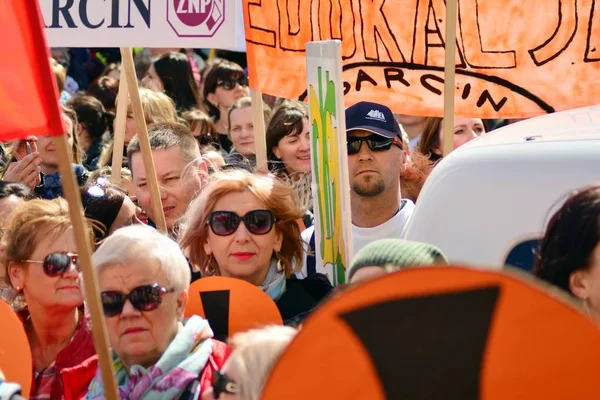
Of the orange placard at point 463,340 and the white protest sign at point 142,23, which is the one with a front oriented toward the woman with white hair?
the white protest sign

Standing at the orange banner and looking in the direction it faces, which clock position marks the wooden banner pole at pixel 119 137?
The wooden banner pole is roughly at 3 o'clock from the orange banner.

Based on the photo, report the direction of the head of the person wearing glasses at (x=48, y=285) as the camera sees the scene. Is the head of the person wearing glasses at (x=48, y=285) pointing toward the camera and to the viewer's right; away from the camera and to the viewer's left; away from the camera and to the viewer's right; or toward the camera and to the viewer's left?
toward the camera and to the viewer's right

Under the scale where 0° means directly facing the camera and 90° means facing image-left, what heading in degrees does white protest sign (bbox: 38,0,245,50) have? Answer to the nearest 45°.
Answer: approximately 0°

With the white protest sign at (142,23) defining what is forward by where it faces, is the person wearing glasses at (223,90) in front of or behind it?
behind

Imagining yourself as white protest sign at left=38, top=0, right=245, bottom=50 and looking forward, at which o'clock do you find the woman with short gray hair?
The woman with short gray hair is roughly at 12 o'clock from the white protest sign.
